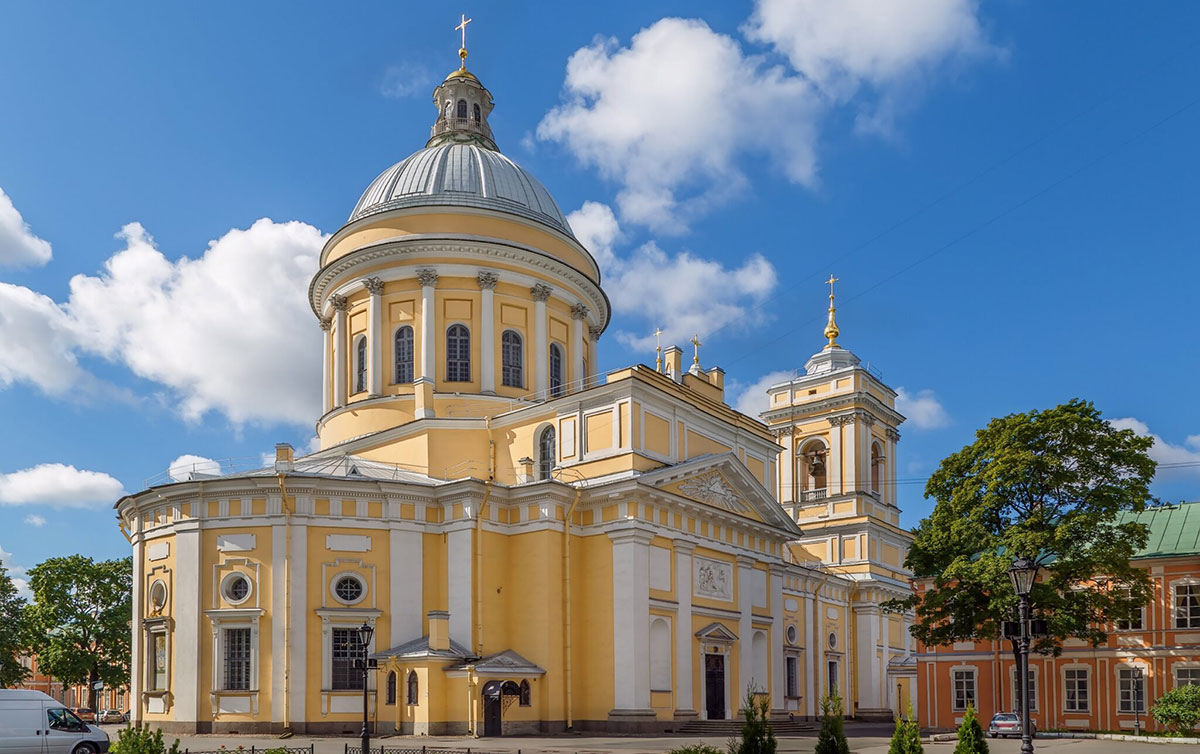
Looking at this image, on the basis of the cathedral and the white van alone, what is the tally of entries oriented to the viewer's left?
0

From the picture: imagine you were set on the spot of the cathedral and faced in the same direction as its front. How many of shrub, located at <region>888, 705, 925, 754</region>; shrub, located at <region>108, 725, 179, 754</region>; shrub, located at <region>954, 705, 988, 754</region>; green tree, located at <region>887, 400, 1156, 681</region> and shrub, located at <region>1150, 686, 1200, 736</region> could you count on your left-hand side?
0

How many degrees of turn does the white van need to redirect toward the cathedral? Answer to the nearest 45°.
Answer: approximately 45° to its left

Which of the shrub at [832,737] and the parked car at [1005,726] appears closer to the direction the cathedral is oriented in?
the parked car

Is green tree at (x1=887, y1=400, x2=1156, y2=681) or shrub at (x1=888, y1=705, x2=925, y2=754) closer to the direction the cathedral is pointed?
the green tree

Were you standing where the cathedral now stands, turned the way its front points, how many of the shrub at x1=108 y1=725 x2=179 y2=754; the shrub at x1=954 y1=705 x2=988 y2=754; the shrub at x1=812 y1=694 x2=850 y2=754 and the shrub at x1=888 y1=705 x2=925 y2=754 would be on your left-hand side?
0

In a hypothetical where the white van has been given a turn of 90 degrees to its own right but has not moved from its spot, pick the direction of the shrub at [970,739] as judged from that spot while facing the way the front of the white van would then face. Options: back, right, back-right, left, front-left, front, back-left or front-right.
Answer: front-left

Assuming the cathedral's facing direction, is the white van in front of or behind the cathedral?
behind

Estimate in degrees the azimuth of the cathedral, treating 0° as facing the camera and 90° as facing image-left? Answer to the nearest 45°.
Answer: approximately 225°

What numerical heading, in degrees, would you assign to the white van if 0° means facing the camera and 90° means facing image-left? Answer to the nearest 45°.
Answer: approximately 270°

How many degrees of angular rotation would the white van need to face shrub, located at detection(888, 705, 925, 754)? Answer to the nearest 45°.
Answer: approximately 45° to its right
